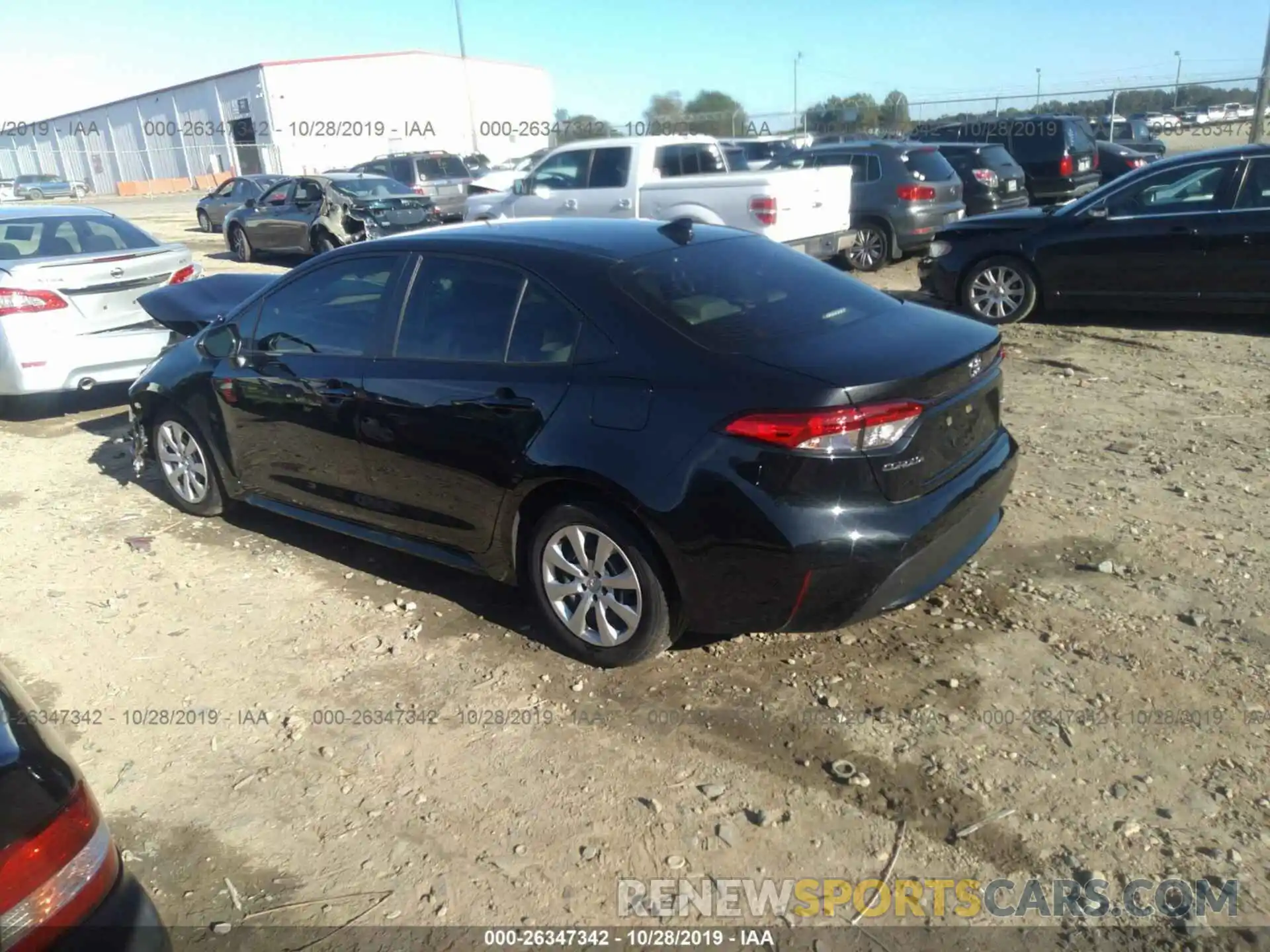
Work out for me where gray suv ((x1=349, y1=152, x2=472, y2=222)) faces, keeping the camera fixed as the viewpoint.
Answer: facing away from the viewer and to the left of the viewer

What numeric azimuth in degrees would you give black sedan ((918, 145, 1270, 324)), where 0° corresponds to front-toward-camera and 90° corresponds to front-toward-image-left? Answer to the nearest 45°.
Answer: approximately 90°

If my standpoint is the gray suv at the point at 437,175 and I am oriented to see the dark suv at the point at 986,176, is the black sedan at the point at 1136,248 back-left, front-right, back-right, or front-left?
front-right

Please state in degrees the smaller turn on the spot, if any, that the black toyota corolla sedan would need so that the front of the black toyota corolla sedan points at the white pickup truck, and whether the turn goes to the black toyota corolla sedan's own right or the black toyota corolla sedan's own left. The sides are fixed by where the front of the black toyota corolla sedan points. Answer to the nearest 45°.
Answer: approximately 45° to the black toyota corolla sedan's own right

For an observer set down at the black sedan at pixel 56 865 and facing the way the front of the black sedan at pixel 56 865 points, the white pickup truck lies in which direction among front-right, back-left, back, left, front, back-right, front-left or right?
right

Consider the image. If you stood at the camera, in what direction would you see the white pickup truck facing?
facing away from the viewer and to the left of the viewer

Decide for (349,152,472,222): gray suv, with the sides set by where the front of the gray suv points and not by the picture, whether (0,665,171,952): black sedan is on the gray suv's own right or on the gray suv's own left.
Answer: on the gray suv's own left

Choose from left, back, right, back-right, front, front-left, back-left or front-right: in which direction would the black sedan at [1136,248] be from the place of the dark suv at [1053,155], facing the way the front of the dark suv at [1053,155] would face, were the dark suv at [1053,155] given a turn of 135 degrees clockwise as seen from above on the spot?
right

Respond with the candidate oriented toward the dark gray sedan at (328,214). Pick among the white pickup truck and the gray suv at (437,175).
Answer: the white pickup truck

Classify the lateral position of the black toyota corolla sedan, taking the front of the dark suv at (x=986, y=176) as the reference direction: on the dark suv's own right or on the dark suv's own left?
on the dark suv's own left

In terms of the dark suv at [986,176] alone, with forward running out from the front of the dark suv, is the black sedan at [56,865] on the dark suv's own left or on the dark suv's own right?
on the dark suv's own left

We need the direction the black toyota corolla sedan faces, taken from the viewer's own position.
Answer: facing away from the viewer and to the left of the viewer
